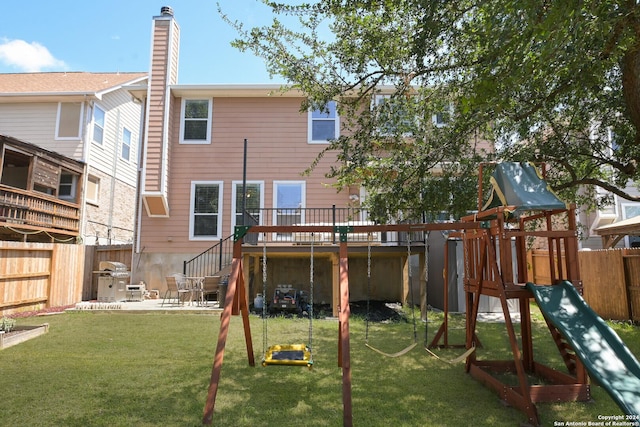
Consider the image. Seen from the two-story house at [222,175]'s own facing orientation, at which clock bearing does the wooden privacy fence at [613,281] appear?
The wooden privacy fence is roughly at 4 o'clock from the two-story house.

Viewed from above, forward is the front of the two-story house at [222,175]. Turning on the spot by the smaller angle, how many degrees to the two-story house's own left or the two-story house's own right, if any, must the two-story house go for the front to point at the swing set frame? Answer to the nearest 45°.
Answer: approximately 180°

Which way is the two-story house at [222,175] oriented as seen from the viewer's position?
away from the camera

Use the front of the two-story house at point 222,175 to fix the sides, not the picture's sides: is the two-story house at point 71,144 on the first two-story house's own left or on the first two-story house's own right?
on the first two-story house's own left

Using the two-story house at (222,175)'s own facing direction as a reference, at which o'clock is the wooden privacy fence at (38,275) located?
The wooden privacy fence is roughly at 8 o'clock from the two-story house.

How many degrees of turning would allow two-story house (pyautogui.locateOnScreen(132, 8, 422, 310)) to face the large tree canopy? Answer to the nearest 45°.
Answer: approximately 135° to its right

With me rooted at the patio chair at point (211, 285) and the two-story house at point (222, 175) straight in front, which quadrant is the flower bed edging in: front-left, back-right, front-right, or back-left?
back-left

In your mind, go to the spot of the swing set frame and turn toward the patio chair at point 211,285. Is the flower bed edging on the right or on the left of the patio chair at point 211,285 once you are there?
left
